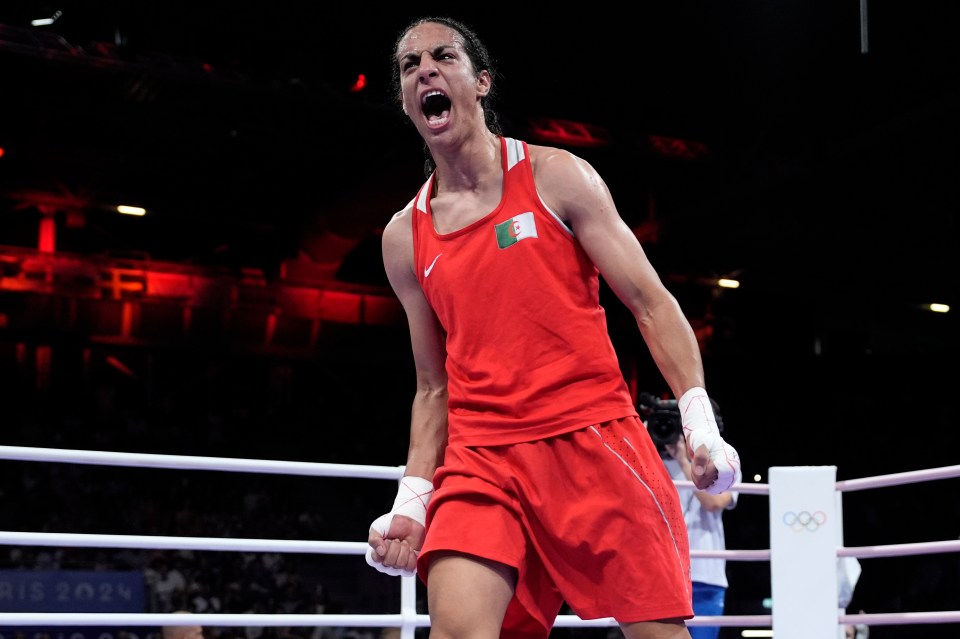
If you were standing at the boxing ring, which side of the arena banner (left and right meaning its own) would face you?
front

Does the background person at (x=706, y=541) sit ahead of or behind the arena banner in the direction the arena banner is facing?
ahead

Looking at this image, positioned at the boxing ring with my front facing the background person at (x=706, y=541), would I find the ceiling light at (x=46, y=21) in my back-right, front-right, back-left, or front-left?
front-left

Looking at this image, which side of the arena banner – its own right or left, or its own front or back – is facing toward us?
front
